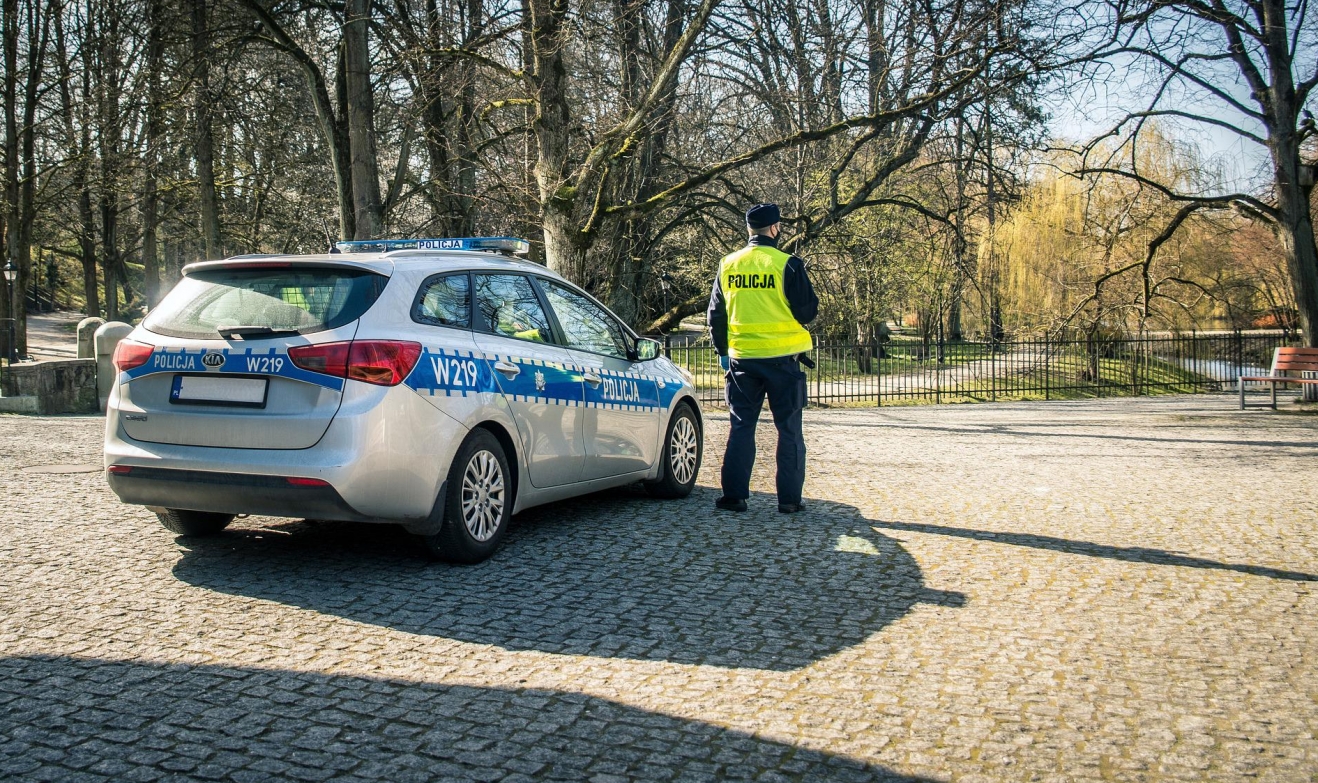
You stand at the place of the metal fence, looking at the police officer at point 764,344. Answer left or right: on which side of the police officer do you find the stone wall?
right

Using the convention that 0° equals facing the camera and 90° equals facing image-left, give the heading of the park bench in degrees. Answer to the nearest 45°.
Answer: approximately 45°

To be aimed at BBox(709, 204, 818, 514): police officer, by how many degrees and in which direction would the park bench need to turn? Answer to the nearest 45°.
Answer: approximately 45° to its left

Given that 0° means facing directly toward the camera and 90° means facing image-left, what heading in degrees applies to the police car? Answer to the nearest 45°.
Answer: approximately 225°

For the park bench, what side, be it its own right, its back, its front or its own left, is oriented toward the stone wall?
front

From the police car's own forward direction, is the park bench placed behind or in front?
in front

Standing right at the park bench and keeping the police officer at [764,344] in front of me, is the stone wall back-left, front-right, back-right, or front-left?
front-right

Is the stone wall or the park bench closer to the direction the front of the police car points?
the park bench

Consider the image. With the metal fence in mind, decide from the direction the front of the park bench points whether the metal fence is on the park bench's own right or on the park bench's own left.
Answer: on the park bench's own right

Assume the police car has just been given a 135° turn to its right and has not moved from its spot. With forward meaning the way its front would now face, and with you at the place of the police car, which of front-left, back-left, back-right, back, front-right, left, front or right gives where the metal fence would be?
back-left

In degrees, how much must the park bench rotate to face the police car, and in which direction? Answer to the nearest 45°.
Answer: approximately 45° to its left

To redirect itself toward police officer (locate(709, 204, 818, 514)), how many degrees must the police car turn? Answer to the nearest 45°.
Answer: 0° — it already faces them
